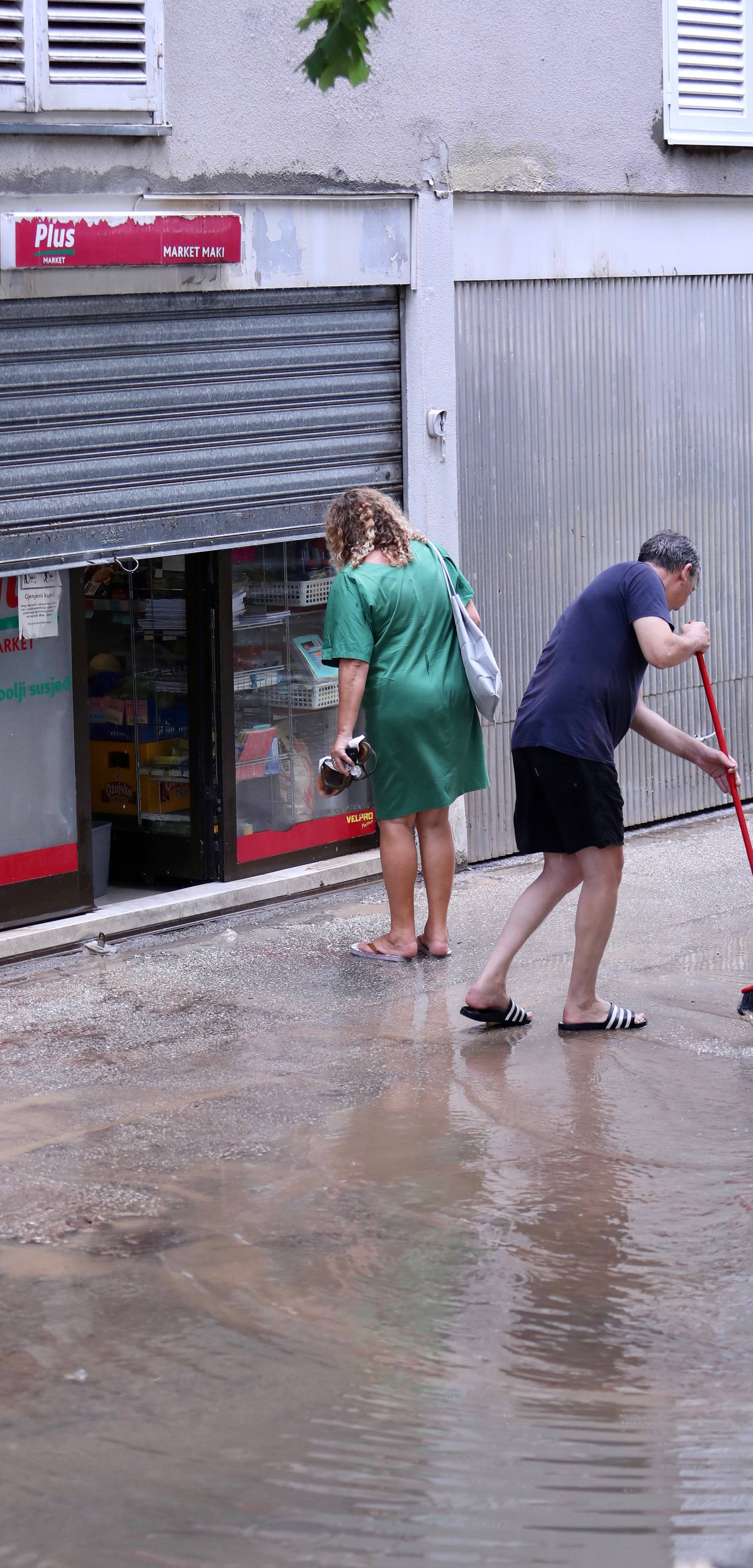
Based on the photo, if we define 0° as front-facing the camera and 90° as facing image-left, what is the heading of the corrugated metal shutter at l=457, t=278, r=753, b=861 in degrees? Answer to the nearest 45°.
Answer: approximately 0°

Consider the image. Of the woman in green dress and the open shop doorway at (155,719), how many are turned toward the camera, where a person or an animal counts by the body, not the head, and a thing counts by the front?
1

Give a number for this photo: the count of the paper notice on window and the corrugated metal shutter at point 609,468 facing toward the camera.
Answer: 2

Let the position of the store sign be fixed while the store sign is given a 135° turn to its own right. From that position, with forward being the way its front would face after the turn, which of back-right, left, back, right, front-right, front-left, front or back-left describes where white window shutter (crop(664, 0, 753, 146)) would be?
right

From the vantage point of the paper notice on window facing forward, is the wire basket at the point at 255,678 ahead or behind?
behind

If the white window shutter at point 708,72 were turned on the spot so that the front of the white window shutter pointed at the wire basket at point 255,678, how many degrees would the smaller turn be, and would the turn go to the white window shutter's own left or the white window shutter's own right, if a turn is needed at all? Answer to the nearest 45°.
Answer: approximately 45° to the white window shutter's own right

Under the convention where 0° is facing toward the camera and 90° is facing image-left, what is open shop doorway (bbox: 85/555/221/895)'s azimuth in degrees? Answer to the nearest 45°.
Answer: approximately 0°

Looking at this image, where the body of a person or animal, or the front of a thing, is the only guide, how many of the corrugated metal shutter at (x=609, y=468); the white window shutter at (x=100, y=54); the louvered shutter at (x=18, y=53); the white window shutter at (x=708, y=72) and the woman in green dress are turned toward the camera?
4
